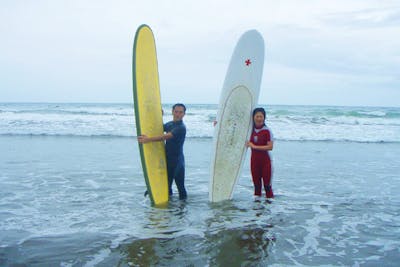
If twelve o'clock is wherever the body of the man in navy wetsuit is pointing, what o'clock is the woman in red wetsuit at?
The woman in red wetsuit is roughly at 8 o'clock from the man in navy wetsuit.

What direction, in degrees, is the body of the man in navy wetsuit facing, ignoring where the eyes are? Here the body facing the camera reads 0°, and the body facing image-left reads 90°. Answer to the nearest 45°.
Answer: approximately 45°
